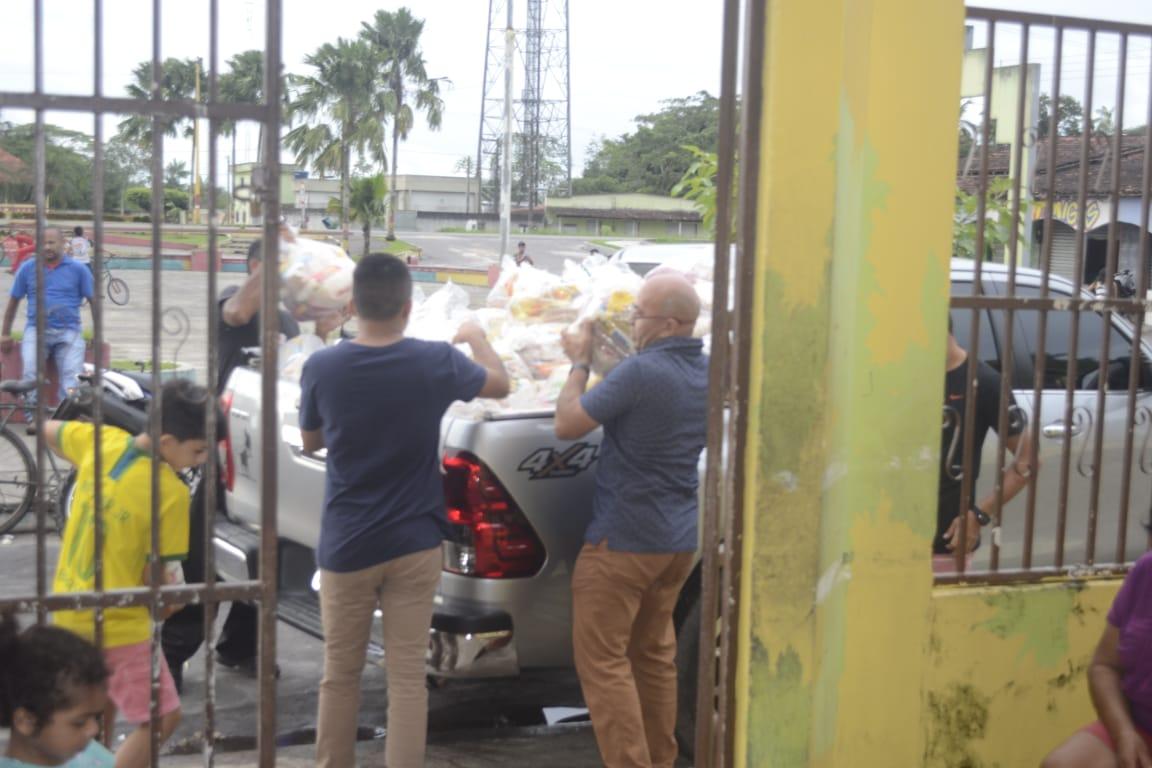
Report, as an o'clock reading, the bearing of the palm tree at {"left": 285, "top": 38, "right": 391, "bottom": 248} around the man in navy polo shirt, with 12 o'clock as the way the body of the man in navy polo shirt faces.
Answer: The palm tree is roughly at 1 o'clock from the man in navy polo shirt.

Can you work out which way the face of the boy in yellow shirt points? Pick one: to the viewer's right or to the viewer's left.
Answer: to the viewer's right

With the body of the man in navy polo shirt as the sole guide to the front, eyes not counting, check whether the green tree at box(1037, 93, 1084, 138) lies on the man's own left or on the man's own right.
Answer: on the man's own right

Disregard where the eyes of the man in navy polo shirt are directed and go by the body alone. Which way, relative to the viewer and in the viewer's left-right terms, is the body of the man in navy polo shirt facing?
facing away from the viewer and to the left of the viewer

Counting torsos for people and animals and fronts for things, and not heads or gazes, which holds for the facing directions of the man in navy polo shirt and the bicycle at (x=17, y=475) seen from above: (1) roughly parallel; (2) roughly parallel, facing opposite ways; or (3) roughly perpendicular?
roughly perpendicular

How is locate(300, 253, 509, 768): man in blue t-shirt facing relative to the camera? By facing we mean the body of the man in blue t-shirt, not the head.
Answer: away from the camera

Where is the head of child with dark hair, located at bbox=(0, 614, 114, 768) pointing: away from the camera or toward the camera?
toward the camera
